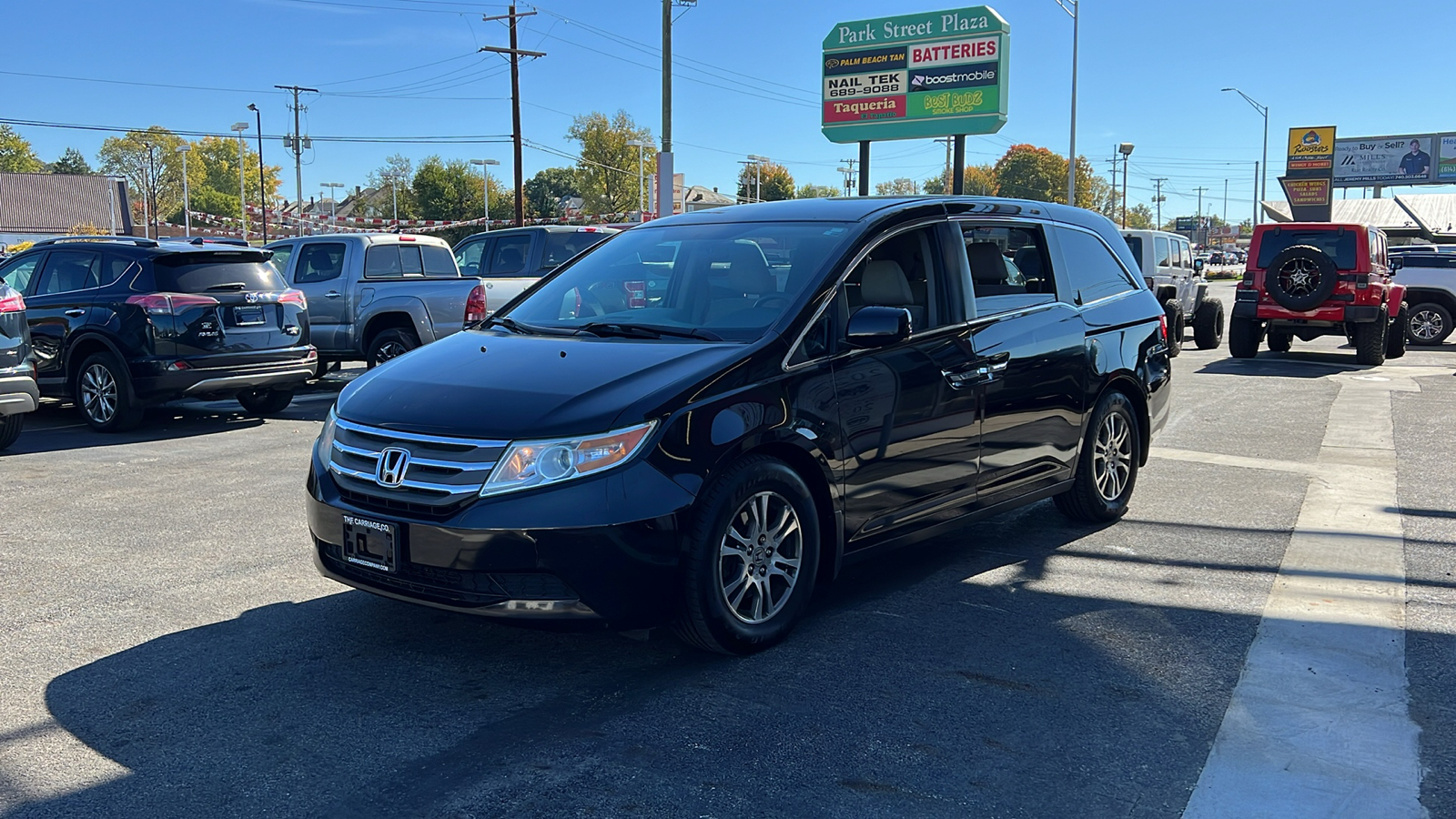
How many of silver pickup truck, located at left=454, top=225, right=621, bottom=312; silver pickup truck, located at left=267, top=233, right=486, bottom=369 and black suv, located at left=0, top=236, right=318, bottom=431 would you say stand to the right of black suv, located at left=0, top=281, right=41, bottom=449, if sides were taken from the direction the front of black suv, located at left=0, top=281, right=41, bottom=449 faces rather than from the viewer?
3

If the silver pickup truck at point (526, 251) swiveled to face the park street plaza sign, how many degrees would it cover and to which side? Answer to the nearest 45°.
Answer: approximately 90° to its right

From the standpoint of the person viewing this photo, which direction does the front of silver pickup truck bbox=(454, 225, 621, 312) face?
facing away from the viewer and to the left of the viewer

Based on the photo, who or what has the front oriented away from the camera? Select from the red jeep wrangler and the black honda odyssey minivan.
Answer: the red jeep wrangler

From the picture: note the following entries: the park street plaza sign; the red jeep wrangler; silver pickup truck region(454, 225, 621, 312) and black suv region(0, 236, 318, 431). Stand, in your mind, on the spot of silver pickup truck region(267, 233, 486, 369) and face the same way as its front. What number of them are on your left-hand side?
1

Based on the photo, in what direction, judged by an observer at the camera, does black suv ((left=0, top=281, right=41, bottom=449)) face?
facing away from the viewer and to the left of the viewer

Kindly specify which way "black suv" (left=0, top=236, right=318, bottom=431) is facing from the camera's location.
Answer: facing away from the viewer and to the left of the viewer

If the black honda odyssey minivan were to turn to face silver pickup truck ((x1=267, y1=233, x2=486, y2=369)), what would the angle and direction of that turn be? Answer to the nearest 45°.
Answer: approximately 90° to its right

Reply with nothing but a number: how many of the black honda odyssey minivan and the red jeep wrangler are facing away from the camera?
1

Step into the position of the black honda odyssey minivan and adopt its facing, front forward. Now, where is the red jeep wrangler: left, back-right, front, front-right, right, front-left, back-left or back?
back

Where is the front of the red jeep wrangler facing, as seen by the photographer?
facing away from the viewer

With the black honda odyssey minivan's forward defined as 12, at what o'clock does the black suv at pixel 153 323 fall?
The black suv is roughly at 3 o'clock from the black honda odyssey minivan.

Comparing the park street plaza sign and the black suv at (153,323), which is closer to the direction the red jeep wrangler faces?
the park street plaza sign

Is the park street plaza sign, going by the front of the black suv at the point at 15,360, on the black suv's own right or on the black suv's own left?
on the black suv's own right
